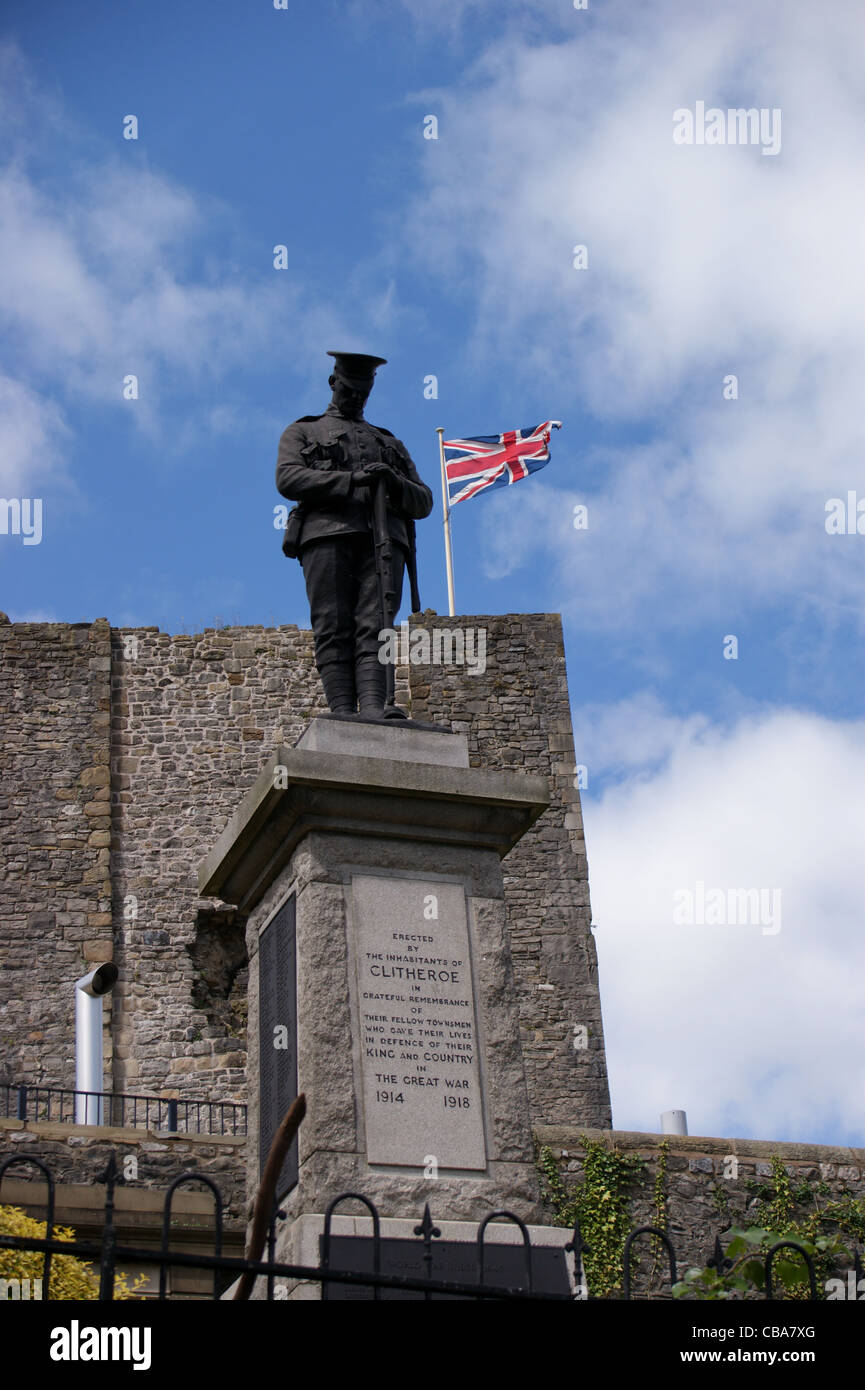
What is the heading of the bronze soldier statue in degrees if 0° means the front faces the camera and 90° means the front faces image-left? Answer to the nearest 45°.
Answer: approximately 315°

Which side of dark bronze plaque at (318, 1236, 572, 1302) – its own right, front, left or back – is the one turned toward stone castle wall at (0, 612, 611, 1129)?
back

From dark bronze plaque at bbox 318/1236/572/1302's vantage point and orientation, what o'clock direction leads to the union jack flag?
The union jack flag is roughly at 6 o'clock from the dark bronze plaque.

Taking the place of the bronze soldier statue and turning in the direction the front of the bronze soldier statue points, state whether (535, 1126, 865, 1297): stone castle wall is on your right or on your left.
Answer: on your left

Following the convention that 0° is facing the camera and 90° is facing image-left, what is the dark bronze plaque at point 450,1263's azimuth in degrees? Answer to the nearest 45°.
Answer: approximately 0°

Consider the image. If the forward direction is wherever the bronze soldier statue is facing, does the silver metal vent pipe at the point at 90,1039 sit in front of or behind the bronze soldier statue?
behind

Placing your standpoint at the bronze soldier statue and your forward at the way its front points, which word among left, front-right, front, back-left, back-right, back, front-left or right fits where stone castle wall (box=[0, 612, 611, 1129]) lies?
back-left
